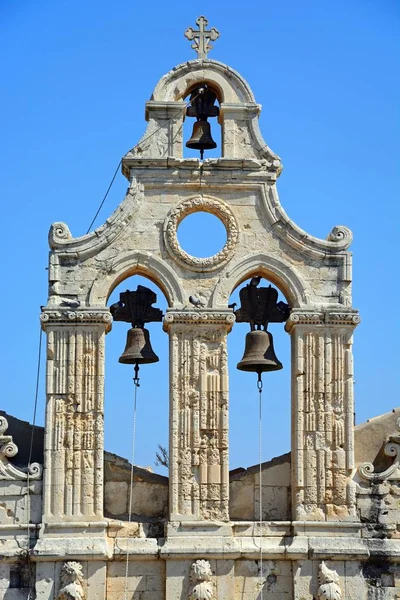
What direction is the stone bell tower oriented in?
toward the camera
